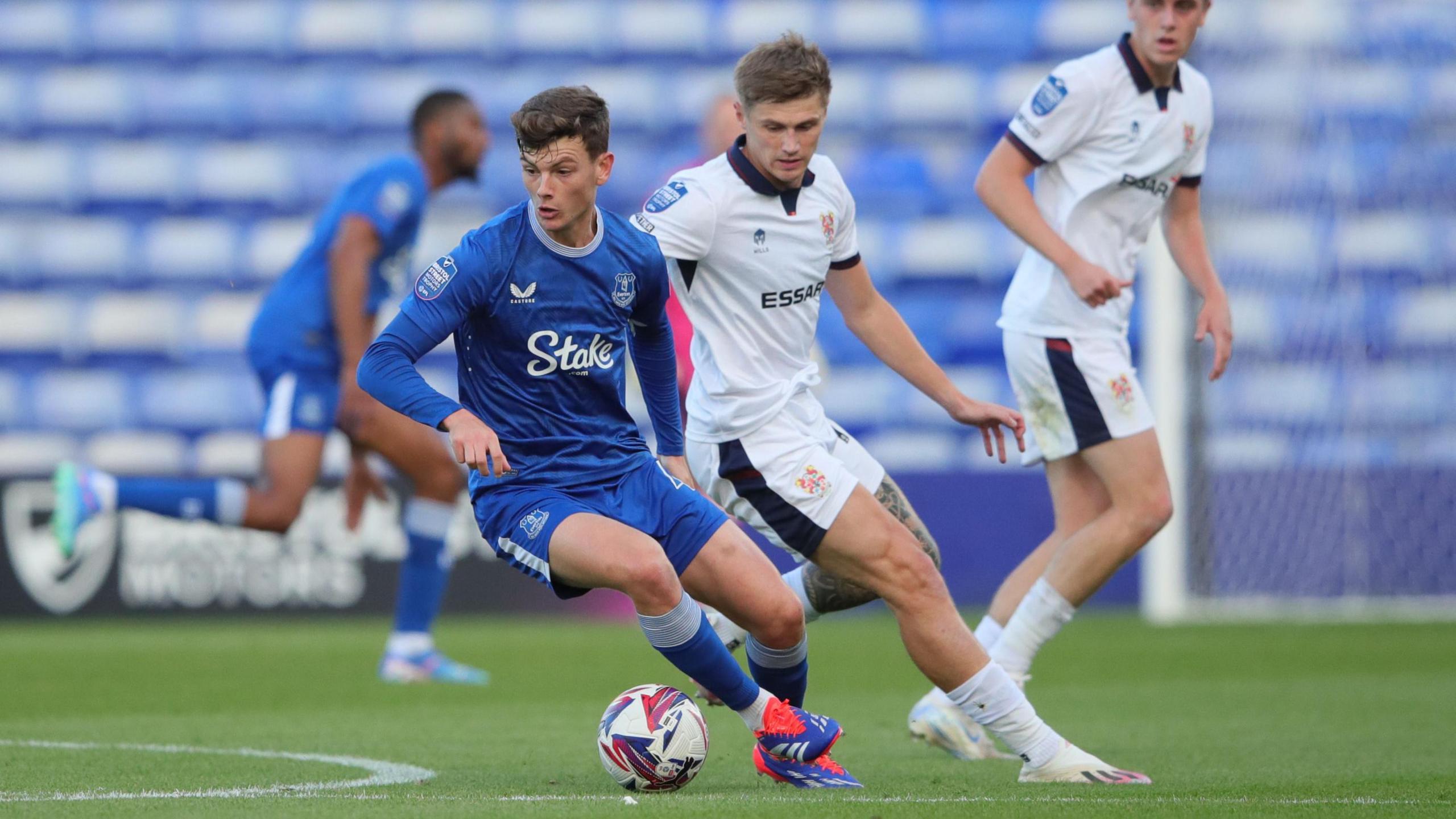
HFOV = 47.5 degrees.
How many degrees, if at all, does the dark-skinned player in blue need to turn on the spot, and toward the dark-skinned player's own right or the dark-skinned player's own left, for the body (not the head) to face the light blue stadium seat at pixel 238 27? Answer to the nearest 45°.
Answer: approximately 90° to the dark-skinned player's own left

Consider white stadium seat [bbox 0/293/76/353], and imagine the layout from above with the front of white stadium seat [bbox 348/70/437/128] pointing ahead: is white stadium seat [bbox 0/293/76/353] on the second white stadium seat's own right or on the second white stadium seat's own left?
on the second white stadium seat's own right

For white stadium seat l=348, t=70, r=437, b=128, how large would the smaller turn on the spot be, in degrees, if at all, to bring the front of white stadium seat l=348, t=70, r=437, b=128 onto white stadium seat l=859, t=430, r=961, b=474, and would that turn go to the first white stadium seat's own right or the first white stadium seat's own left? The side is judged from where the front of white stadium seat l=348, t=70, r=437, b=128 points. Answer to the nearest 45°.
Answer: approximately 45° to the first white stadium seat's own left

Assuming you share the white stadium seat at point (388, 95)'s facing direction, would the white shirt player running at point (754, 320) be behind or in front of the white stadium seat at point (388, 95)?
in front

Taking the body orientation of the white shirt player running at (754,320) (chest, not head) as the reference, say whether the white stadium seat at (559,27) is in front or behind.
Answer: behind

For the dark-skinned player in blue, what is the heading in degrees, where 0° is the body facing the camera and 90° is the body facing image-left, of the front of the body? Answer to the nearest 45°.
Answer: approximately 270°

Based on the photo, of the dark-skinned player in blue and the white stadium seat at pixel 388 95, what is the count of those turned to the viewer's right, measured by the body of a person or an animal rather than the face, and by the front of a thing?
1

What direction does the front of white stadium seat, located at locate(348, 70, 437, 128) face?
toward the camera

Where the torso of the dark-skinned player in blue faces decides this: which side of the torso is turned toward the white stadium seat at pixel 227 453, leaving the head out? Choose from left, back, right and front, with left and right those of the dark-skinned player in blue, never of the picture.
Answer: left
